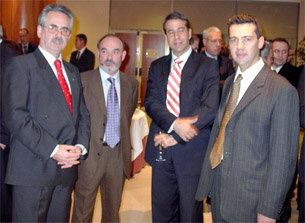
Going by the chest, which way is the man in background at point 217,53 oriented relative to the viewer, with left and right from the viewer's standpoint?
facing the viewer and to the right of the viewer

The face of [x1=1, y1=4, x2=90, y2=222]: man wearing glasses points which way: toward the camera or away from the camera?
toward the camera

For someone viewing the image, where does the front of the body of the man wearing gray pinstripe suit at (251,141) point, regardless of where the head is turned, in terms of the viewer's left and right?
facing the viewer and to the left of the viewer

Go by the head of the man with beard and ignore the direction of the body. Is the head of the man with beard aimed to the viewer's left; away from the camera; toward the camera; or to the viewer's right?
toward the camera

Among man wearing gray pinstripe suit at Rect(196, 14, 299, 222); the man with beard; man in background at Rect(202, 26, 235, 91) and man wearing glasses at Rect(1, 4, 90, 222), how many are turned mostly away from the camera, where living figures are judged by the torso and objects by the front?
0

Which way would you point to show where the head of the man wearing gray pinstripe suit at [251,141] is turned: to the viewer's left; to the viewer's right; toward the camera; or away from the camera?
toward the camera

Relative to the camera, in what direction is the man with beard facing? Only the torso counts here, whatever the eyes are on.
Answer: toward the camera

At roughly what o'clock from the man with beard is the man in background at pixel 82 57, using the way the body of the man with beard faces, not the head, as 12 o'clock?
The man in background is roughly at 6 o'clock from the man with beard.

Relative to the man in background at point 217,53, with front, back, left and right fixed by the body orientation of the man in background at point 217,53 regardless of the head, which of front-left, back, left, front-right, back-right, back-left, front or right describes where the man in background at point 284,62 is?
front-left

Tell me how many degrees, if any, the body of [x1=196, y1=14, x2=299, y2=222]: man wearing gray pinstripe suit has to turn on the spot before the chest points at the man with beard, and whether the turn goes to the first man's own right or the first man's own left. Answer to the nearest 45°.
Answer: approximately 90° to the first man's own right

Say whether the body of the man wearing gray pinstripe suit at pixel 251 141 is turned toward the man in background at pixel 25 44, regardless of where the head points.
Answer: no

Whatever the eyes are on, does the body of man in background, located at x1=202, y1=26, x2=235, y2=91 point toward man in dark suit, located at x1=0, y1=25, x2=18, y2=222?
no

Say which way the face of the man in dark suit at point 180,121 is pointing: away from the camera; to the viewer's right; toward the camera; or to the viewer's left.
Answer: toward the camera

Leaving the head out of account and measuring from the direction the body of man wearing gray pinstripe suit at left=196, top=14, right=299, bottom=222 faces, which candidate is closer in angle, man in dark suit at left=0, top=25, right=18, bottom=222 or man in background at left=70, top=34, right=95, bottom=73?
the man in dark suit

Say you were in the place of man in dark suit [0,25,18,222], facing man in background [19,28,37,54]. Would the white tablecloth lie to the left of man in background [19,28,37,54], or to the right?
right

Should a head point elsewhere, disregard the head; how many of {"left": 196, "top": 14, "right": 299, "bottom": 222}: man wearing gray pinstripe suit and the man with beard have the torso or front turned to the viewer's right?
0

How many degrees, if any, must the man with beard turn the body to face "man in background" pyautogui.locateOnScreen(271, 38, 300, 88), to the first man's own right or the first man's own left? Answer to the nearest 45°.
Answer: approximately 135° to the first man's own left
